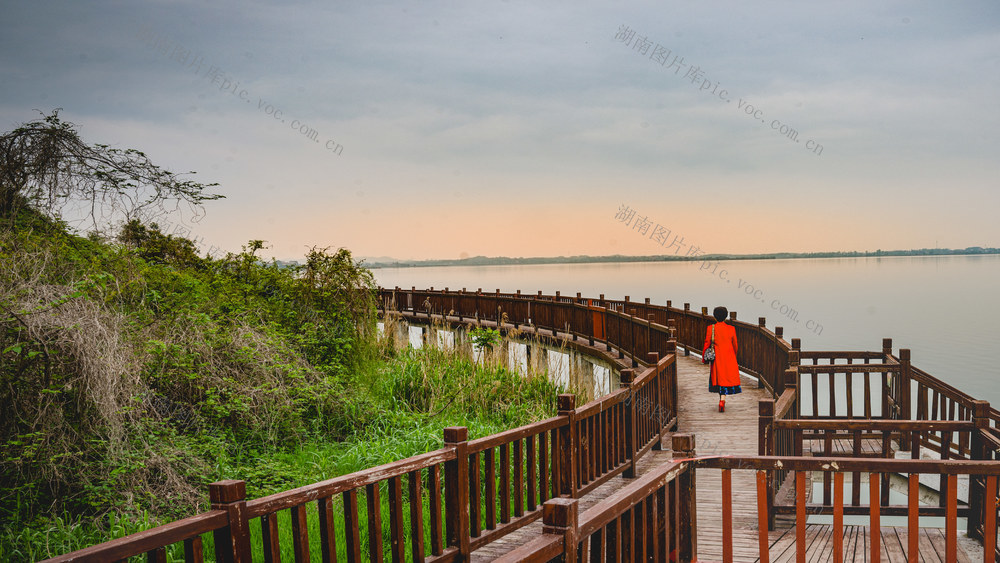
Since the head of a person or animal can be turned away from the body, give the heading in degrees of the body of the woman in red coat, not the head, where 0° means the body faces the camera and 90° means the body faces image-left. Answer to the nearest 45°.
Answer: approximately 180°

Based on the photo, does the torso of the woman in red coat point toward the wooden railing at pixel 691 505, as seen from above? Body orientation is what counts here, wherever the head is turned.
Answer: no

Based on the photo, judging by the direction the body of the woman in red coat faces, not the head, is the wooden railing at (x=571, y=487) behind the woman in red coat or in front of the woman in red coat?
behind

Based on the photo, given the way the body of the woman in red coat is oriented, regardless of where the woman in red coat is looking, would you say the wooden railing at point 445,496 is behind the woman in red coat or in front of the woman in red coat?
behind

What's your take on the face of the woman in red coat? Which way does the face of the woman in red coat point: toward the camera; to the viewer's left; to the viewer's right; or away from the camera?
away from the camera
